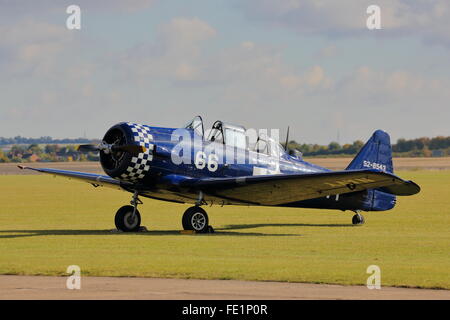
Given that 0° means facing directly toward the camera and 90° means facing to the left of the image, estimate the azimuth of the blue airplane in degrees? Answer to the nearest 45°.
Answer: approximately 45°
